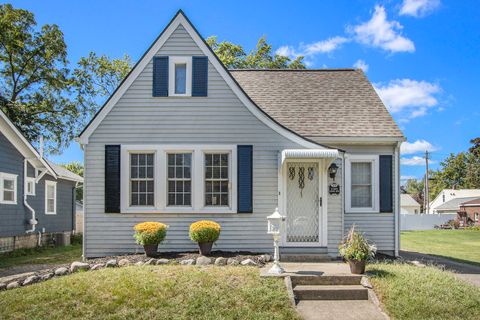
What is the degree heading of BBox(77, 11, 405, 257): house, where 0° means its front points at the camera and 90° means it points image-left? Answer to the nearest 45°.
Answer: approximately 0°

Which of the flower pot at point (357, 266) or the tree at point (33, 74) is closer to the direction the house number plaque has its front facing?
the flower pot

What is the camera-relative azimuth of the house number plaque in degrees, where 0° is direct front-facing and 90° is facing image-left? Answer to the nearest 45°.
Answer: approximately 0°

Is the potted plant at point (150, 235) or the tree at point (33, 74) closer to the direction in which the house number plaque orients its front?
the potted plant

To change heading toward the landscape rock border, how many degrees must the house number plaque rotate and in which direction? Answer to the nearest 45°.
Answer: approximately 45° to its right

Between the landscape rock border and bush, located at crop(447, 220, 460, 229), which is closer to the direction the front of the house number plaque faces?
the landscape rock border

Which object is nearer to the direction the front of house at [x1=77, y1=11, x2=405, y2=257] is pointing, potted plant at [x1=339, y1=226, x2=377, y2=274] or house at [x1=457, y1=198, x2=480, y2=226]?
the potted plant

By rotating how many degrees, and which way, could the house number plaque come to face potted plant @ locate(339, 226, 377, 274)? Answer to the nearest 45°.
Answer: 0° — it already faces it
